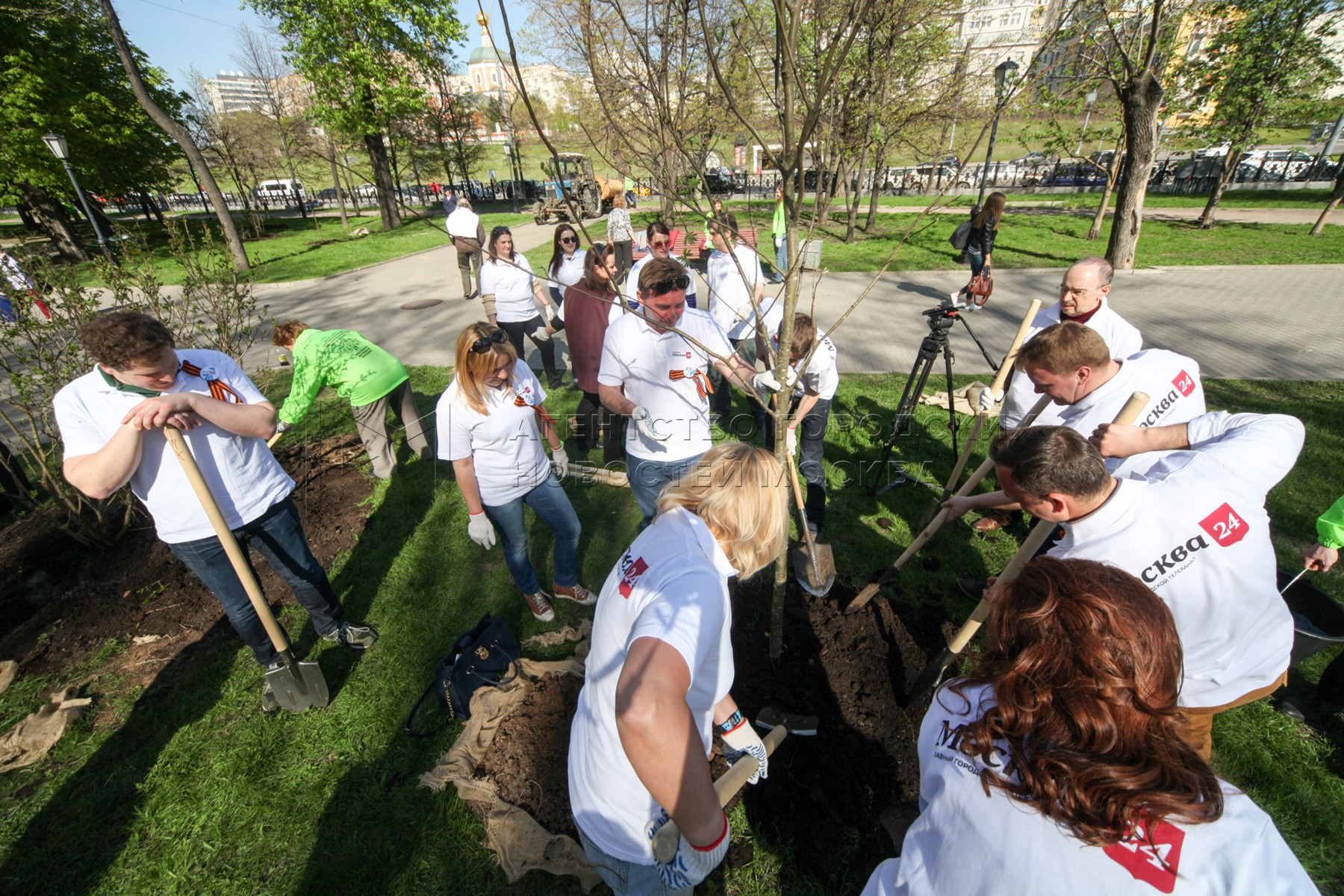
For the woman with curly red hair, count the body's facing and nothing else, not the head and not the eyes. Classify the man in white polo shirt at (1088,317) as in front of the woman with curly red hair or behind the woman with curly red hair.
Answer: in front

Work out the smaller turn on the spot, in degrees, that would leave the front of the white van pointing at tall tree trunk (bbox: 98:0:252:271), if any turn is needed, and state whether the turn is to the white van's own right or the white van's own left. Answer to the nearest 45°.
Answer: approximately 90° to the white van's own left

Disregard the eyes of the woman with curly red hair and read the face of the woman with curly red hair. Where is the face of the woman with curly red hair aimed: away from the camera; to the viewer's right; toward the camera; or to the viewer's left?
away from the camera

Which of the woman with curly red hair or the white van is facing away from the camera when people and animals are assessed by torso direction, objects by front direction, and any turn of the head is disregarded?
the woman with curly red hair

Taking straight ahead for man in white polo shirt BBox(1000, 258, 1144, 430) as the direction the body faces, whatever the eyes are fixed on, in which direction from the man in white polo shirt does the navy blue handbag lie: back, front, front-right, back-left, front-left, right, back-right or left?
front

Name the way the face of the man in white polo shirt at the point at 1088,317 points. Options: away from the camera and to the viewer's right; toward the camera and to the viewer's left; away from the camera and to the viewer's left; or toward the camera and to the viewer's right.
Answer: toward the camera and to the viewer's left

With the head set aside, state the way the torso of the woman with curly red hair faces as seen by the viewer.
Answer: away from the camera

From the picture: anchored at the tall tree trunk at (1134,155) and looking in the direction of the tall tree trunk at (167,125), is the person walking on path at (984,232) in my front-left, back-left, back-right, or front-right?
front-left

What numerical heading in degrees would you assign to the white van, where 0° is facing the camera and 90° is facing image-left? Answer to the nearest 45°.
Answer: approximately 90°

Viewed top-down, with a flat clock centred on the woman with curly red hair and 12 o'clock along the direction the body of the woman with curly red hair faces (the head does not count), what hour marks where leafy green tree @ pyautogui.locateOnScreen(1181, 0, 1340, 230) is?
The leafy green tree is roughly at 12 o'clock from the woman with curly red hair.

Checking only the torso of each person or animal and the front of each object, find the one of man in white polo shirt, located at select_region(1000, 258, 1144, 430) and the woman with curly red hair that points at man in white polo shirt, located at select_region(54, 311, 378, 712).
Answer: man in white polo shirt, located at select_region(1000, 258, 1144, 430)

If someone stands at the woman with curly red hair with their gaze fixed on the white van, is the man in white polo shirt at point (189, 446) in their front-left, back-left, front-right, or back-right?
front-left
